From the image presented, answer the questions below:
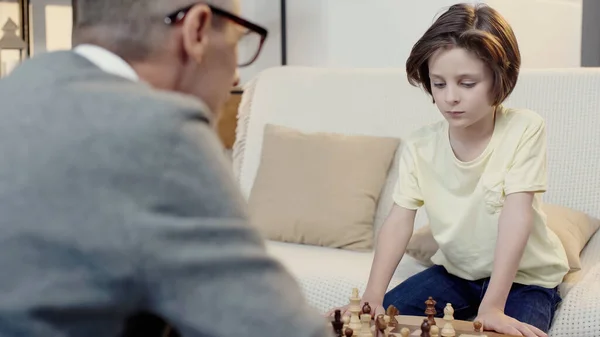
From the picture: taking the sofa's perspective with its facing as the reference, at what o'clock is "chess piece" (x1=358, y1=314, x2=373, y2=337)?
The chess piece is roughly at 12 o'clock from the sofa.

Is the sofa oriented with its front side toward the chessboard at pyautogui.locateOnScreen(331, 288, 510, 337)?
yes

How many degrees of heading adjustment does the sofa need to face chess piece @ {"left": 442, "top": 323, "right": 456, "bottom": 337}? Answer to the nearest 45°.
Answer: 0° — it already faces it

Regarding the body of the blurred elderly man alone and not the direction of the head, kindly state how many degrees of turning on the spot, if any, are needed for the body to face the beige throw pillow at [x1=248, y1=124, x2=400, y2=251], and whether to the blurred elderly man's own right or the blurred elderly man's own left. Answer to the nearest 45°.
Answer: approximately 45° to the blurred elderly man's own left

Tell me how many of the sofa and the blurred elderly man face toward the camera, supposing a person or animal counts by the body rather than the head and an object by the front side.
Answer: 1

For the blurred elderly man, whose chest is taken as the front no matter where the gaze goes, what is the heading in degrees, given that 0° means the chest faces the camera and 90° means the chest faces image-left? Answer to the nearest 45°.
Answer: approximately 225°

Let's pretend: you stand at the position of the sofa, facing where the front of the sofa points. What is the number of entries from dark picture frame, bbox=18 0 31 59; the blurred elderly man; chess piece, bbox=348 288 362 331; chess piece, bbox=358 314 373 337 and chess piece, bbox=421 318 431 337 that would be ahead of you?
4

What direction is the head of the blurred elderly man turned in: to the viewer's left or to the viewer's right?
to the viewer's right

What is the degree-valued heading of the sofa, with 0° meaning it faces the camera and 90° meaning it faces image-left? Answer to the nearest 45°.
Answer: approximately 0°
